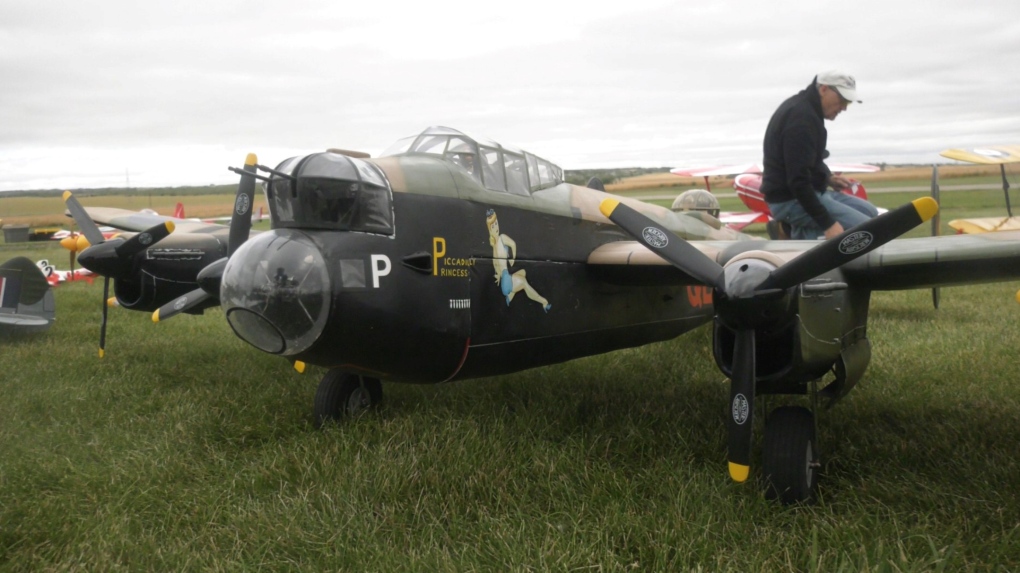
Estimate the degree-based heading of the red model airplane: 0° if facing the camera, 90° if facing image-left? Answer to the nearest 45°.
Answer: approximately 45°
